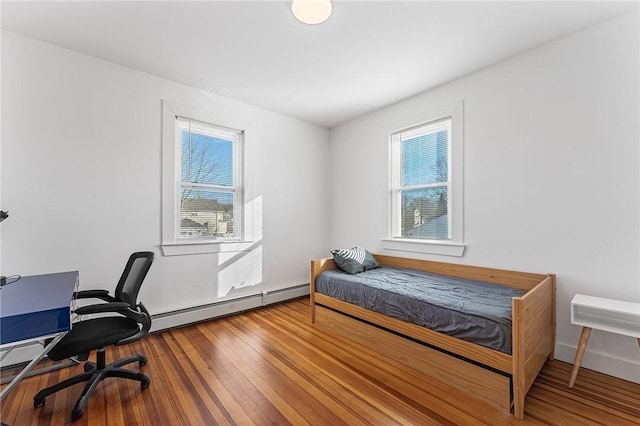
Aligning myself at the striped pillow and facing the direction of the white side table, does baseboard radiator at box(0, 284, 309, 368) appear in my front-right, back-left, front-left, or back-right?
back-right

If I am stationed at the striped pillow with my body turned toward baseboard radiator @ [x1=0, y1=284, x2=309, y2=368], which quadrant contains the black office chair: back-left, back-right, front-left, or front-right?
front-left

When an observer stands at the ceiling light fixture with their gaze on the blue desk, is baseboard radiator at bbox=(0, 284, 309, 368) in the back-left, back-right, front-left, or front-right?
front-right

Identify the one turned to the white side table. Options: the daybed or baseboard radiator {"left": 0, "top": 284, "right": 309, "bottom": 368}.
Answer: the baseboard radiator

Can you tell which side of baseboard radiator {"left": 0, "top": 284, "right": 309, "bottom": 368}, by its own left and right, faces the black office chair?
right

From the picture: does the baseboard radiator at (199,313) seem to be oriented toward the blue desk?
no

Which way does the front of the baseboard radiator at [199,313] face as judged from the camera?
facing the viewer and to the right of the viewer

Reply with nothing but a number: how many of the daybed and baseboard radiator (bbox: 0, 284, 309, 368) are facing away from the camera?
0
